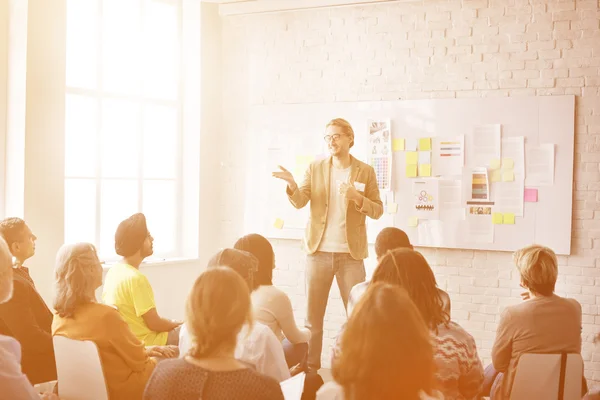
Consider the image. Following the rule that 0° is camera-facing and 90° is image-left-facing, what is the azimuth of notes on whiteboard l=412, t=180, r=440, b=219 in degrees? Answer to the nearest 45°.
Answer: approximately 0°

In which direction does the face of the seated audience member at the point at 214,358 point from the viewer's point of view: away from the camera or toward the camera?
away from the camera

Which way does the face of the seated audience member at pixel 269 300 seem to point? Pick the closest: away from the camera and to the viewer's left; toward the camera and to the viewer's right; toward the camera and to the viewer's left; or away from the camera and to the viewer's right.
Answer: away from the camera and to the viewer's right

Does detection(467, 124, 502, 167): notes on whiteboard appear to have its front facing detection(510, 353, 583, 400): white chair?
yes

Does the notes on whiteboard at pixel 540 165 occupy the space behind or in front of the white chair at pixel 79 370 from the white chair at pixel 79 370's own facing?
in front

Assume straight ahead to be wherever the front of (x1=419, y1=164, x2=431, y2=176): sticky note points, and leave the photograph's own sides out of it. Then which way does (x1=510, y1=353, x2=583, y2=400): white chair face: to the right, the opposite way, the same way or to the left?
the opposite way

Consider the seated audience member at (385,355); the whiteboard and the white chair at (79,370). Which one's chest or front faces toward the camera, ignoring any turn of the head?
the whiteboard

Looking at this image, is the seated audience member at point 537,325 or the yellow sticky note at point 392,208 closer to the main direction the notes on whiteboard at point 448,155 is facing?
the seated audience member

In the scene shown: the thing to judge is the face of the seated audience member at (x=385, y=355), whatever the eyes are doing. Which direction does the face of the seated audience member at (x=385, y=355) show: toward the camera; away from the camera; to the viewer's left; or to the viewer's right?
away from the camera
